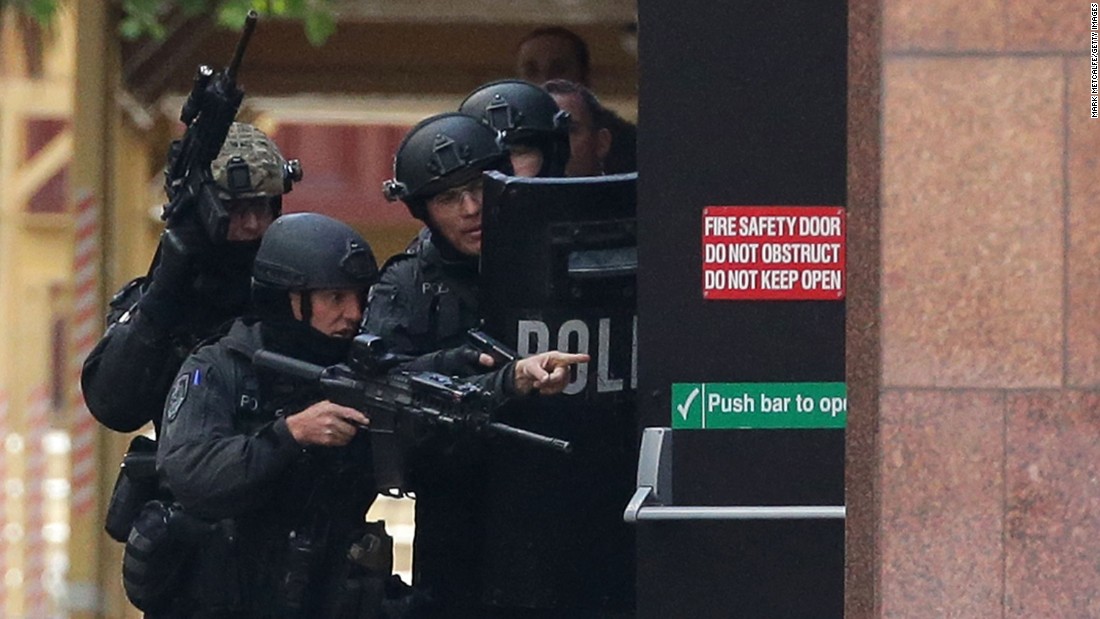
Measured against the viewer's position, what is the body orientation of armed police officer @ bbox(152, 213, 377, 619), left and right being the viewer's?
facing the viewer and to the right of the viewer

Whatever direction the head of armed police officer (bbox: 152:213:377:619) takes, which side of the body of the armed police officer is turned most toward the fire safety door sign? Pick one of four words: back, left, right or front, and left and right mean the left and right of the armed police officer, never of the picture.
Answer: front

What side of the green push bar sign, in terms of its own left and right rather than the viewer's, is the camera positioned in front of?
front

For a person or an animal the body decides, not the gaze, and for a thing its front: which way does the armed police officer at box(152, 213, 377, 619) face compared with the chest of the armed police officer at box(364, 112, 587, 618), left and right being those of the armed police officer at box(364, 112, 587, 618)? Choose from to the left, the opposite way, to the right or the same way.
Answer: the same way

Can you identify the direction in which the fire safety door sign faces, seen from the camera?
facing the viewer

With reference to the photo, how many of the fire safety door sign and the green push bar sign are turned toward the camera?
2

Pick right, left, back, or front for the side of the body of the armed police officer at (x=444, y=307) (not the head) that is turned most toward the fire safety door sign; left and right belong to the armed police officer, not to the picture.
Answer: front

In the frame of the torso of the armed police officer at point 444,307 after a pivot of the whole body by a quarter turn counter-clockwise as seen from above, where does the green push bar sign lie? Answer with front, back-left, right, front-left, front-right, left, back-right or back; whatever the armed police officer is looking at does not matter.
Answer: right

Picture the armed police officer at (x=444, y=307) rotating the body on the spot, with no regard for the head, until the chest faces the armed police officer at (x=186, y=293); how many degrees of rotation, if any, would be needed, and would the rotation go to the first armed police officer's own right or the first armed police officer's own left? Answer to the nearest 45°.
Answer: approximately 180°
